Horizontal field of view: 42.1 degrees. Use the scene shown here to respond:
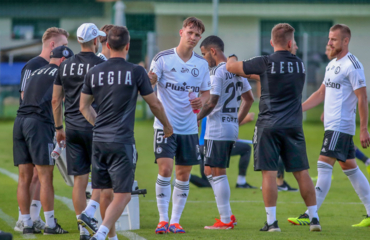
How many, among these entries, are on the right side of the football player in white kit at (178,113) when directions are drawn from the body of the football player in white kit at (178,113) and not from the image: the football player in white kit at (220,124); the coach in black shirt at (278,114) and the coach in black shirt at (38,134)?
1

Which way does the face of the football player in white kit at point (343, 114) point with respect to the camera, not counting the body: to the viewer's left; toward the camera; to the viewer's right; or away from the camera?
to the viewer's left

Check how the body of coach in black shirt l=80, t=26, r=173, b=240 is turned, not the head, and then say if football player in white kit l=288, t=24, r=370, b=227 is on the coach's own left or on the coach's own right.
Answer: on the coach's own right

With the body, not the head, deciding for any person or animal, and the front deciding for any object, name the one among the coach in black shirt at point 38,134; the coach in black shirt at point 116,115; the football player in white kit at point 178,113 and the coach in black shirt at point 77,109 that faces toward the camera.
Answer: the football player in white kit

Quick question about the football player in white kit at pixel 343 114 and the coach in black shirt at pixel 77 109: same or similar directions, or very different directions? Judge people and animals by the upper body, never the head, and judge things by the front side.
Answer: very different directions

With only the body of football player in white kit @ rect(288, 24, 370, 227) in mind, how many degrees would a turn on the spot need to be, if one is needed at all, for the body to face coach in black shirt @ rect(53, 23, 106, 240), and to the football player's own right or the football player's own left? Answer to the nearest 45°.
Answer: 0° — they already face them

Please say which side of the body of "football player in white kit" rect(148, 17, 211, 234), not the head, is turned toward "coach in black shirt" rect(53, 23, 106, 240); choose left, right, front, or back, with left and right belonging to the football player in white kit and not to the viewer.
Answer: right

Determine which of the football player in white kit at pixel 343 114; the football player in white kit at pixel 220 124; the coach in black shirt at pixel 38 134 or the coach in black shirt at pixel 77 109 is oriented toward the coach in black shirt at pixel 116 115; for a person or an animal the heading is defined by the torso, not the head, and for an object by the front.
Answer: the football player in white kit at pixel 343 114

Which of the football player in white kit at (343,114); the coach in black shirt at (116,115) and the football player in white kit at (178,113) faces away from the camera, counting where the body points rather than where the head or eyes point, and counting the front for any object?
the coach in black shirt

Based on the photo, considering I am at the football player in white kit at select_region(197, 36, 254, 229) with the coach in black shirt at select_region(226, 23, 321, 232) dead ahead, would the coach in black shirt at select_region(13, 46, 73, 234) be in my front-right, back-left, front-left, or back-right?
back-right

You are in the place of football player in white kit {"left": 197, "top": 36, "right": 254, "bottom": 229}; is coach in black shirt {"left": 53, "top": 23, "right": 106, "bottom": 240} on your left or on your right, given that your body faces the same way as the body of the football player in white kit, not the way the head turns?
on your left

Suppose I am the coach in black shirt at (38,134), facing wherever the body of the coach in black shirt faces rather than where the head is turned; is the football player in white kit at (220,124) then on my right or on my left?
on my right

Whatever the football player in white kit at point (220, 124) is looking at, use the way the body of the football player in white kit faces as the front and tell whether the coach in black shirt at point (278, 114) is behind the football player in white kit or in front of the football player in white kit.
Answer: behind

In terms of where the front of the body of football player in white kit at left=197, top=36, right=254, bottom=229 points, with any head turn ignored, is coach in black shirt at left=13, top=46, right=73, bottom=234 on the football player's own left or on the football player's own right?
on the football player's own left

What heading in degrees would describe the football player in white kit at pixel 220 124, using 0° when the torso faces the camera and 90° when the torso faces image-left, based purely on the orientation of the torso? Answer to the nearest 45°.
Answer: approximately 135°

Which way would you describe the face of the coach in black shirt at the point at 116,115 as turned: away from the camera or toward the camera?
away from the camera

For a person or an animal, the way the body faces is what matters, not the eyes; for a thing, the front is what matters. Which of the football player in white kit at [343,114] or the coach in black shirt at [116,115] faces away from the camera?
the coach in black shirt

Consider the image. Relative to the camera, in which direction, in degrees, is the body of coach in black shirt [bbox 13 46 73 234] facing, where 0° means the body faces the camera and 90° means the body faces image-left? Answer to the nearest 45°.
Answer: approximately 225°
